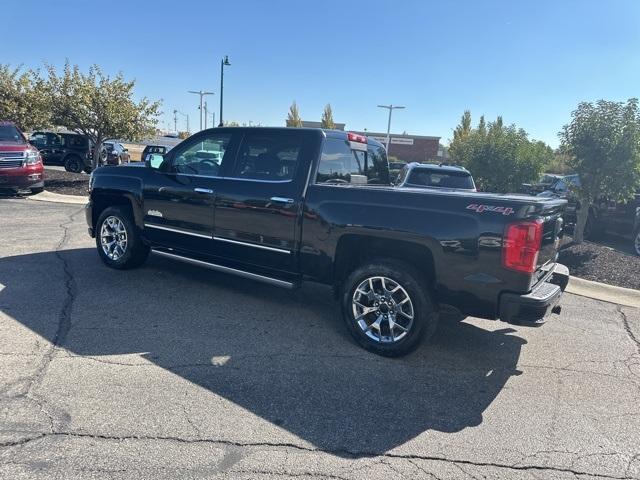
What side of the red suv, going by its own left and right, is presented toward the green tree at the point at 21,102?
back

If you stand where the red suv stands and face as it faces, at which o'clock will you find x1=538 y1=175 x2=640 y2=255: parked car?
The parked car is roughly at 10 o'clock from the red suv.

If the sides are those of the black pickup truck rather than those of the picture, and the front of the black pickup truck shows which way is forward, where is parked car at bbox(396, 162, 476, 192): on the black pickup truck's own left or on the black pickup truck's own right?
on the black pickup truck's own right

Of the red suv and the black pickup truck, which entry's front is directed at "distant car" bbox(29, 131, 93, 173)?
the black pickup truck

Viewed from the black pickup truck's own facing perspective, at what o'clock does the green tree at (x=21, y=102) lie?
The green tree is roughly at 12 o'clock from the black pickup truck.

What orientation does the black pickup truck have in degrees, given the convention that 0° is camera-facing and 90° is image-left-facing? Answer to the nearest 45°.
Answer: approximately 135°

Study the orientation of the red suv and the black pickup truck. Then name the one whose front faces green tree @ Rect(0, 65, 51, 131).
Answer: the black pickup truck

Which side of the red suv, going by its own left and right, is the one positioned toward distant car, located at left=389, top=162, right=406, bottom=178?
left

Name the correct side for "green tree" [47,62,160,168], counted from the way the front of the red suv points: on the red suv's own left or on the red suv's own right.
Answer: on the red suv's own left

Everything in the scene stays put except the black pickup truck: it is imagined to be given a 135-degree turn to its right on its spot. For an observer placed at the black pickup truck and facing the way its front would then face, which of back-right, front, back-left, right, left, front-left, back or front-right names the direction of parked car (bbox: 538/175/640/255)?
front-left

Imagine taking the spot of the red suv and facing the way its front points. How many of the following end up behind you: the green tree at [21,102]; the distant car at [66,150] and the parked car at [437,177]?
2

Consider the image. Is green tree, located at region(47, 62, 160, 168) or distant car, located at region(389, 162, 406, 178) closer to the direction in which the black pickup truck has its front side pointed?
the green tree

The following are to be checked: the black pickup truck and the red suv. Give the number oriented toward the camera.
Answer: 1

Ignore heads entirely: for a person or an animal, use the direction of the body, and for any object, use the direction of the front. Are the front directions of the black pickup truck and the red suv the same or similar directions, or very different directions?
very different directions
